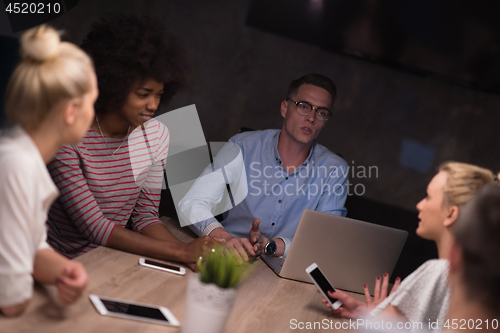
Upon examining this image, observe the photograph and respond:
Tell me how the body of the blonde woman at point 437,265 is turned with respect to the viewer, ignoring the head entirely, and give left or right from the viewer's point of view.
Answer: facing to the left of the viewer

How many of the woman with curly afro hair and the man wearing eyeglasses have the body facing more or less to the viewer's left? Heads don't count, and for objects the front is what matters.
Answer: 0

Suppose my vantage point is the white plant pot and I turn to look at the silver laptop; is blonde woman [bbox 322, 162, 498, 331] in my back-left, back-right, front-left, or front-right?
front-right

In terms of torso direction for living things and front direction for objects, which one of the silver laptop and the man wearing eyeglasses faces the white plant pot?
the man wearing eyeglasses

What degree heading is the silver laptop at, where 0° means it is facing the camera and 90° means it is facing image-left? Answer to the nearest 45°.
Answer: approximately 135°

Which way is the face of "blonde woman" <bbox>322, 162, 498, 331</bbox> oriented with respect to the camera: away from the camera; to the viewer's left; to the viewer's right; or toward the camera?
to the viewer's left

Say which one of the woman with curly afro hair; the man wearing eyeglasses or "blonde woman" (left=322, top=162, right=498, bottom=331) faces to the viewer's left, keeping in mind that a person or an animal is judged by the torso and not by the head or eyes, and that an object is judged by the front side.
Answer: the blonde woman

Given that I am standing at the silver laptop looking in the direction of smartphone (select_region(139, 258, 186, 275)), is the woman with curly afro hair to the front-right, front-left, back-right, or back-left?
front-right

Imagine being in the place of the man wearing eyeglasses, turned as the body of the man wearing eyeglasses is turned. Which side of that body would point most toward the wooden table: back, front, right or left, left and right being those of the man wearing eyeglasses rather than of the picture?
front

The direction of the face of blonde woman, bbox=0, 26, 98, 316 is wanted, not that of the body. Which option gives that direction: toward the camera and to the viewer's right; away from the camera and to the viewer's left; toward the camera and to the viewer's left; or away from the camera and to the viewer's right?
away from the camera and to the viewer's right

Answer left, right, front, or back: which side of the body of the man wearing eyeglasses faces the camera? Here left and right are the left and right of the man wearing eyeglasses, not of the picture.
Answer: front

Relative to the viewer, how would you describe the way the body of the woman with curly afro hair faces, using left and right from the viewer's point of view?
facing the viewer and to the right of the viewer

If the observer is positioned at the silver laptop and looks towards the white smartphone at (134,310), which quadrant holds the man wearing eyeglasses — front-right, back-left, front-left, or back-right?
back-right

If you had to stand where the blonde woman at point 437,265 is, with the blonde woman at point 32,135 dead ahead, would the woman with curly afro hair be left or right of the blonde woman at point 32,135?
right

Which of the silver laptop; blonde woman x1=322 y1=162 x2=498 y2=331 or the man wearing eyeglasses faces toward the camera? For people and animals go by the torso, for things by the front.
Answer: the man wearing eyeglasses

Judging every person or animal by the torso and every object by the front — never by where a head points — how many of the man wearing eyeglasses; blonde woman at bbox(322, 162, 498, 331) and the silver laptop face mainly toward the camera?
1

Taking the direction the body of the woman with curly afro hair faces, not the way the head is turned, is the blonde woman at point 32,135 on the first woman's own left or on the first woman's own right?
on the first woman's own right

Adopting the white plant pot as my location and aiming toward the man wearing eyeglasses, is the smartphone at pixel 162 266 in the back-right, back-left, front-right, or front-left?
front-left
